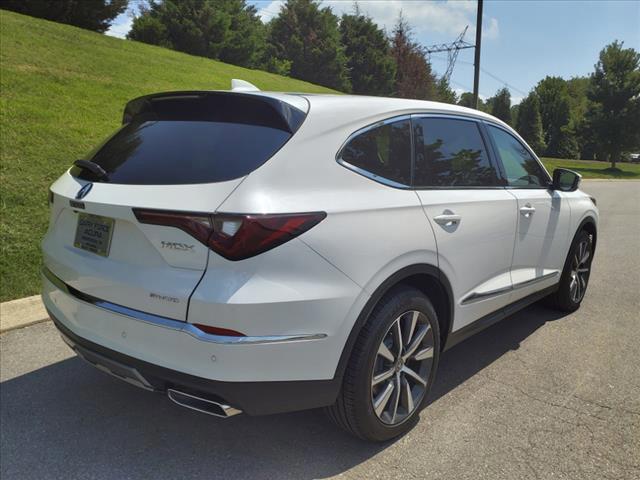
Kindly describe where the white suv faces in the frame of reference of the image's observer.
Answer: facing away from the viewer and to the right of the viewer

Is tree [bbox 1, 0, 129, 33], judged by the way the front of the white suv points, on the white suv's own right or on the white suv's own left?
on the white suv's own left

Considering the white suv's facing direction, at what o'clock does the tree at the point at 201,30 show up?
The tree is roughly at 10 o'clock from the white suv.

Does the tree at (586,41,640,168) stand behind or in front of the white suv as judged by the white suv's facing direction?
in front

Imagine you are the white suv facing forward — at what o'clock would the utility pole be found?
The utility pole is roughly at 11 o'clock from the white suv.

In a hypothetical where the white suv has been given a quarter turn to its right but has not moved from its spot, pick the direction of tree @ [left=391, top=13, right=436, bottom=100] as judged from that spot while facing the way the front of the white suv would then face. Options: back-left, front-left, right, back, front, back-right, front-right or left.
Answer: back-left

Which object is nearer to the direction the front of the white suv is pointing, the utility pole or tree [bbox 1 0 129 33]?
the utility pole

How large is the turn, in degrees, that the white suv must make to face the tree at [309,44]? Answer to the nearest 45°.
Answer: approximately 45° to its left

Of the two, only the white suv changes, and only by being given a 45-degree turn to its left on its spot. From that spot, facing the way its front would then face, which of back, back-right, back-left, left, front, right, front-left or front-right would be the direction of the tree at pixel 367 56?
front
